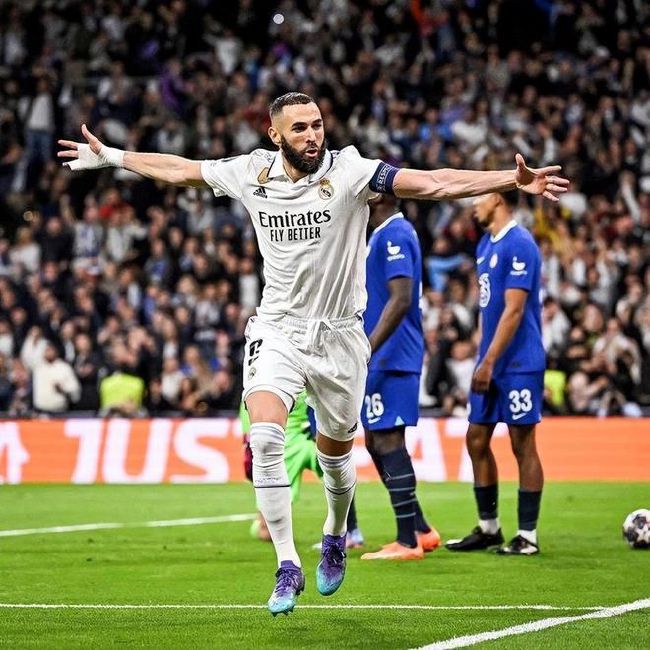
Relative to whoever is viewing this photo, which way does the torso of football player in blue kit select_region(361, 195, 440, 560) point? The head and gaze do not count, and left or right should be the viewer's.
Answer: facing to the left of the viewer

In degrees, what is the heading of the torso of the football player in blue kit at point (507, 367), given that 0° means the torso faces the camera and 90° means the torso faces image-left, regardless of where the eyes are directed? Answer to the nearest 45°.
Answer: approximately 45°

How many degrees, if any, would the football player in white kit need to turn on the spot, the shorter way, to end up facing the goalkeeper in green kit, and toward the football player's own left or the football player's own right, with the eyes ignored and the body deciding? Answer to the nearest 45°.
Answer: approximately 180°

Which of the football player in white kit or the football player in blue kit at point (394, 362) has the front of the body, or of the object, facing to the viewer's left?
the football player in blue kit

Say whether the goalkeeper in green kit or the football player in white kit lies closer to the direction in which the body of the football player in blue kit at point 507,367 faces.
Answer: the football player in white kit

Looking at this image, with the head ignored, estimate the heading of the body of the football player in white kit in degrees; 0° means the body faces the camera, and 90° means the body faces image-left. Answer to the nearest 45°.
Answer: approximately 0°

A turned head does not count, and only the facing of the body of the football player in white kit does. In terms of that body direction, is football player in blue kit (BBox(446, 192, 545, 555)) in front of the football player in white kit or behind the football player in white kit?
behind

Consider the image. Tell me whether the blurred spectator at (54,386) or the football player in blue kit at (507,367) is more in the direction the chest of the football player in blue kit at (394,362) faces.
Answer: the blurred spectator

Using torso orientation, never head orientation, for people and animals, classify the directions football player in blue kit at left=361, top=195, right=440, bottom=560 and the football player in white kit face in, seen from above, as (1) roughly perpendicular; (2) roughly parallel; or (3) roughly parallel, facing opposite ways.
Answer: roughly perpendicular

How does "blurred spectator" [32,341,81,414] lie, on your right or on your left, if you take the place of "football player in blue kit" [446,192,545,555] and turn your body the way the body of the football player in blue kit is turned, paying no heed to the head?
on your right
